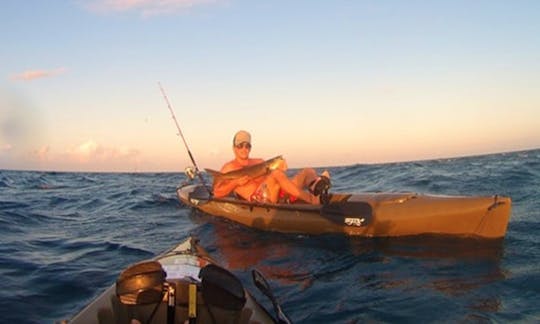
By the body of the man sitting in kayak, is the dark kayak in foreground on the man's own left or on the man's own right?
on the man's own right

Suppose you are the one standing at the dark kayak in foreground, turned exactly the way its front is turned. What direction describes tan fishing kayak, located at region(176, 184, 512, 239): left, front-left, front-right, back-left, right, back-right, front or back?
front-right

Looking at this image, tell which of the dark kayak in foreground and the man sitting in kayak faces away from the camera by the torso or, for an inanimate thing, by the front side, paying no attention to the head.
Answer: the dark kayak in foreground

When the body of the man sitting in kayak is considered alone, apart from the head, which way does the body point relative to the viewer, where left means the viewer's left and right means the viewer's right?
facing the viewer and to the right of the viewer

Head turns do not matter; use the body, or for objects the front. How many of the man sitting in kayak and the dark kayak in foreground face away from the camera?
1

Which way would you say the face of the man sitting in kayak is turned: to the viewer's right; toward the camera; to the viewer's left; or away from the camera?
toward the camera

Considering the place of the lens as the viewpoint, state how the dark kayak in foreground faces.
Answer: facing away from the viewer

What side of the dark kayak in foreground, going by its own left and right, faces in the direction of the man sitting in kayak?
front
